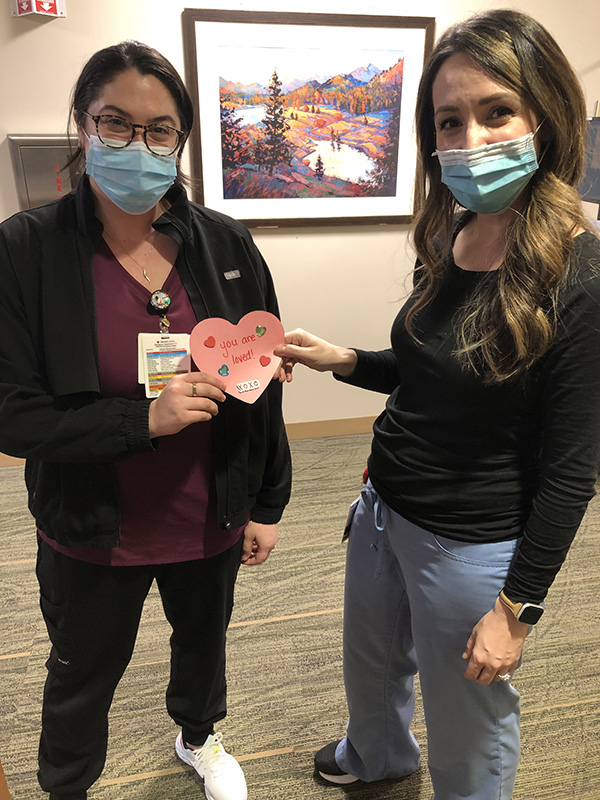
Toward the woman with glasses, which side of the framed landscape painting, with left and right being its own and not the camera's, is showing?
front

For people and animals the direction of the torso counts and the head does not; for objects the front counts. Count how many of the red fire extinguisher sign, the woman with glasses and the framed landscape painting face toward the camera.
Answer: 3

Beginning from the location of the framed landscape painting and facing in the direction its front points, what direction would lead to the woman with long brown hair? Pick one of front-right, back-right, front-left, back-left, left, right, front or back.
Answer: front

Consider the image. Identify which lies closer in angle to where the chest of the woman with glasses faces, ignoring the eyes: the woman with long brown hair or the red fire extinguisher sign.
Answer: the woman with long brown hair

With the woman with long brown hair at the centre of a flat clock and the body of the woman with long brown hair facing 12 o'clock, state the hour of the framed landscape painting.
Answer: The framed landscape painting is roughly at 4 o'clock from the woman with long brown hair.

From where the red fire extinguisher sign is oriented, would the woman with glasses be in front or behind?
in front

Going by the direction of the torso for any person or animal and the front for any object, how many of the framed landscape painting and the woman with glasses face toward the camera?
2

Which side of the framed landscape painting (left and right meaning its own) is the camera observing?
front

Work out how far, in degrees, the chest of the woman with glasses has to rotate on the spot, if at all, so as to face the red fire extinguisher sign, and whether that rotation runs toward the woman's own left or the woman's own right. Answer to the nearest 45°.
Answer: approximately 180°

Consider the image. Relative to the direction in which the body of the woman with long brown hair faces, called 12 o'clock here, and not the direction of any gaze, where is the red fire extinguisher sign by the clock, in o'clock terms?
The red fire extinguisher sign is roughly at 3 o'clock from the woman with long brown hair.

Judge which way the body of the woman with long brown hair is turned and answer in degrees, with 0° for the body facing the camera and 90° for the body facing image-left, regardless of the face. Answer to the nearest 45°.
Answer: approximately 45°

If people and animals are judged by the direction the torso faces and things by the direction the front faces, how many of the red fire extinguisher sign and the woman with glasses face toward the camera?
2
